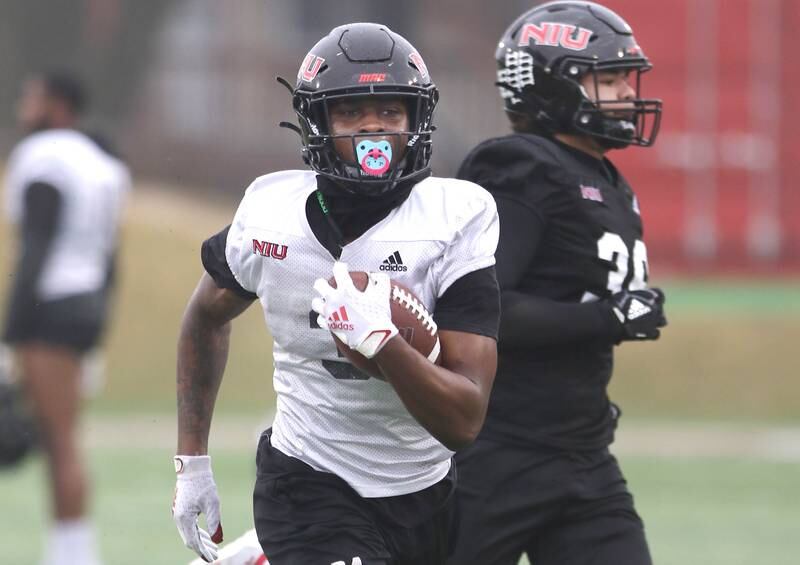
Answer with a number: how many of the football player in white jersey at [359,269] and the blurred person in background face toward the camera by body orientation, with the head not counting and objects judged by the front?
1

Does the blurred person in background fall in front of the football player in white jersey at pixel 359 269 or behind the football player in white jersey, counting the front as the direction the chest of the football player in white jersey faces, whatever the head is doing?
behind

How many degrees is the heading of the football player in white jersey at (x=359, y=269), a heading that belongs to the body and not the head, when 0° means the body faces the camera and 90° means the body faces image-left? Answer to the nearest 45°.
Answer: approximately 0°

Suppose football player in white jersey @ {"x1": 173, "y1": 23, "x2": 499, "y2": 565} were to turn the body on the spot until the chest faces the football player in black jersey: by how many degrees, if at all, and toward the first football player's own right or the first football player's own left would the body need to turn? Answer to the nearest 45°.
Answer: approximately 135° to the first football player's own left

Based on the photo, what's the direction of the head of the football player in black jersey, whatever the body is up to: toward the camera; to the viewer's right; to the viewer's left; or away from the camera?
to the viewer's right
